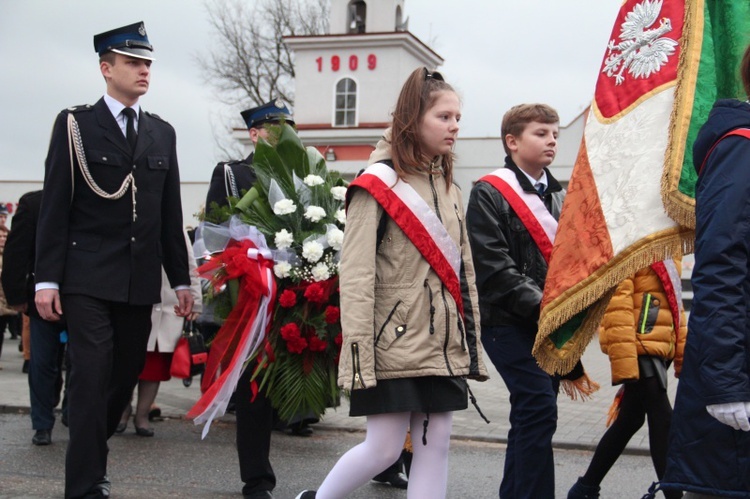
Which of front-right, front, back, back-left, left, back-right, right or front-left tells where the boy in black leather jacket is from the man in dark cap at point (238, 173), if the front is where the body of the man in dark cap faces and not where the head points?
front

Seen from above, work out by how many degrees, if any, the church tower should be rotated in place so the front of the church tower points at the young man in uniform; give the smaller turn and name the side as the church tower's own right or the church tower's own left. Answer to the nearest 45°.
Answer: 0° — it already faces them

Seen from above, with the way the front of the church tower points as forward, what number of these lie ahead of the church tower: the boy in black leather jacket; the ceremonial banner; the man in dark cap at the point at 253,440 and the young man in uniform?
4

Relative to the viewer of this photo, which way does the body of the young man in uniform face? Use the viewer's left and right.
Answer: facing the viewer and to the right of the viewer

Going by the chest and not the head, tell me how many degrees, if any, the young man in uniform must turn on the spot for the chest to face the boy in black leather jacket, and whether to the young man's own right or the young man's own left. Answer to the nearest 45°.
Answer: approximately 45° to the young man's own left

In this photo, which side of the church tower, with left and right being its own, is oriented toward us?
front

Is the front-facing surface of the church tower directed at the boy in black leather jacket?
yes

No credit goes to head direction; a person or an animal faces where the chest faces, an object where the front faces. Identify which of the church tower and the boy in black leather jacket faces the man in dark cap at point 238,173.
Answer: the church tower

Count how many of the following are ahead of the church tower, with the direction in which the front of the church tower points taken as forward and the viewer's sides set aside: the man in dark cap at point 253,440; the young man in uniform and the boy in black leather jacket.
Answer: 3
